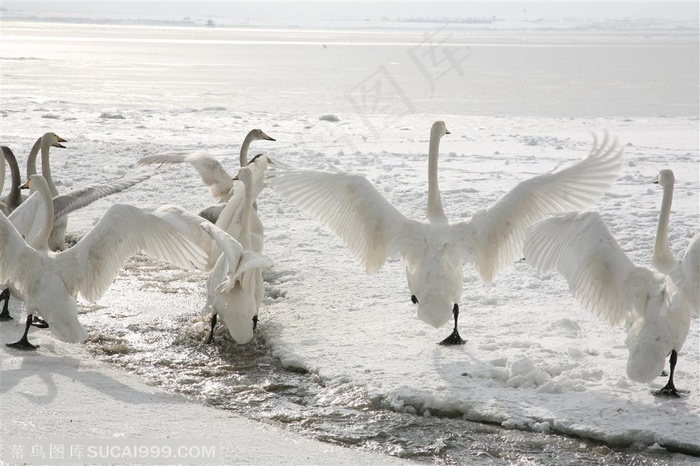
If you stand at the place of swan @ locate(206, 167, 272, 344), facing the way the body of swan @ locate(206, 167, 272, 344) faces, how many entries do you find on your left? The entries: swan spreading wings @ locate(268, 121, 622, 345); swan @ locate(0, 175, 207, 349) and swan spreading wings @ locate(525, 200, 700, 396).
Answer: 1

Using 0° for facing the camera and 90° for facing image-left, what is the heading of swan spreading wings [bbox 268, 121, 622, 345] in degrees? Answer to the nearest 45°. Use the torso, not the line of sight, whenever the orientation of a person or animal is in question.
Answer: approximately 180°

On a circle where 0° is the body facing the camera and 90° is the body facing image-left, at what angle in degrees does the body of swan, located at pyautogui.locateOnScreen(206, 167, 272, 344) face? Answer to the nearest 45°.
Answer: approximately 180°

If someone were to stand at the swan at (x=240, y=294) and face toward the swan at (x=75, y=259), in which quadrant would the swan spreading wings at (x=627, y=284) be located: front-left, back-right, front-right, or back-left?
back-left

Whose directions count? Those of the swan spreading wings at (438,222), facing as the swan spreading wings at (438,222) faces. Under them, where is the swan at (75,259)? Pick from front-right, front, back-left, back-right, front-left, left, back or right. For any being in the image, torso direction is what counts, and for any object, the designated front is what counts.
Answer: left

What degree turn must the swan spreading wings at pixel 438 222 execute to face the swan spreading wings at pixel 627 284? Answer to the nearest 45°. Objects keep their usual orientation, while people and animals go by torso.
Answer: approximately 135° to its right

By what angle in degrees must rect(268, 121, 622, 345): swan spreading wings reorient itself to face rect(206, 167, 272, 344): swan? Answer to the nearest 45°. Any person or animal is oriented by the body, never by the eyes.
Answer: approximately 90° to its left
